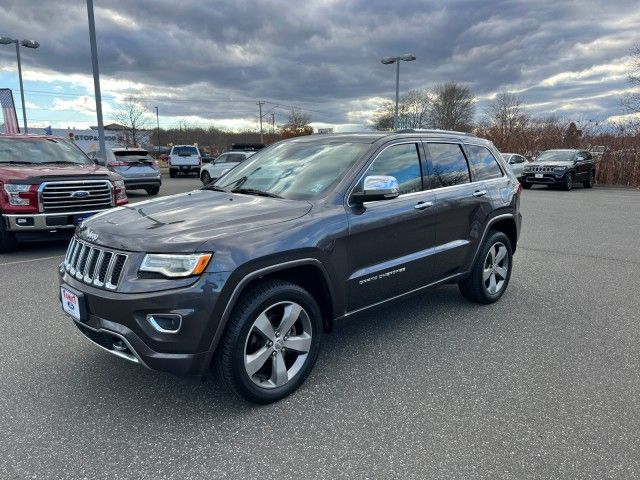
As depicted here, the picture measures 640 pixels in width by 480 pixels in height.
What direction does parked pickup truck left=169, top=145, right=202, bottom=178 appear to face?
away from the camera

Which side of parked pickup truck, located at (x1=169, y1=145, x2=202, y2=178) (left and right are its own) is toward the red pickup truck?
back

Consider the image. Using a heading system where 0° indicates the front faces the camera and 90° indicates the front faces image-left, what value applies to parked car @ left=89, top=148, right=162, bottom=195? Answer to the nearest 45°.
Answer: approximately 135°

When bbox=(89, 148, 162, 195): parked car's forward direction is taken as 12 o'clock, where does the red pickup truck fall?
The red pickup truck is roughly at 8 o'clock from the parked car.

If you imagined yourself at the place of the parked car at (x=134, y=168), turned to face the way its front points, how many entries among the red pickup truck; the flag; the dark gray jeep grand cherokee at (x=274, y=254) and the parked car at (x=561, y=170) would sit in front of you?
1

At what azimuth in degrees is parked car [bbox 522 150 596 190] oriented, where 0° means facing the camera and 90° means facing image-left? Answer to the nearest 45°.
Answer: approximately 45°

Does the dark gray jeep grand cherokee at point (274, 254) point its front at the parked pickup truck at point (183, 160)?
no

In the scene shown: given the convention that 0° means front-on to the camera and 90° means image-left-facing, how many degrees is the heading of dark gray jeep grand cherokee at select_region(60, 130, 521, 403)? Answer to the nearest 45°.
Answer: approximately 45°

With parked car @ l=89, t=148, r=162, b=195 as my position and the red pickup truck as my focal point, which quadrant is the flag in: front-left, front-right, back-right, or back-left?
back-right

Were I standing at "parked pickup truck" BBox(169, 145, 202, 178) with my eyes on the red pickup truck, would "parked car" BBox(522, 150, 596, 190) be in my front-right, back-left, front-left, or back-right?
front-left

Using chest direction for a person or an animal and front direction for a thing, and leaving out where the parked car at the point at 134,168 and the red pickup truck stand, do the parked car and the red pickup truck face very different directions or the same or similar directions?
very different directions

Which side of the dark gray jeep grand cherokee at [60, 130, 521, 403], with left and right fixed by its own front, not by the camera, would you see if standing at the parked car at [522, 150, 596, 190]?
back

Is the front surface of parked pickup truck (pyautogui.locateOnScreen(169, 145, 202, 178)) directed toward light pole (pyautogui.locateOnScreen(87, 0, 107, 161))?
no

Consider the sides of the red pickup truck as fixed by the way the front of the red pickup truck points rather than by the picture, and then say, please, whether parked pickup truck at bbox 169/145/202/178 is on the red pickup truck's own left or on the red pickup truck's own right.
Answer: on the red pickup truck's own left

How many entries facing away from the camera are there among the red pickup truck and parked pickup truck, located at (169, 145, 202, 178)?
1

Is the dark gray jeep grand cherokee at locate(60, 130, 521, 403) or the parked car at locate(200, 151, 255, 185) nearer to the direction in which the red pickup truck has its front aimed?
the dark gray jeep grand cherokee

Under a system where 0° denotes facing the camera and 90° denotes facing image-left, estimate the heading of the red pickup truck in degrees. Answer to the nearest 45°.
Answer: approximately 315°
